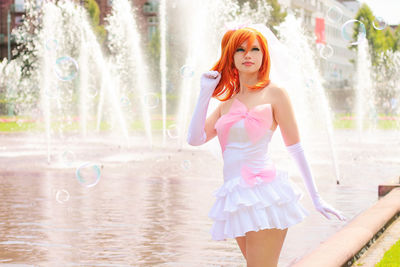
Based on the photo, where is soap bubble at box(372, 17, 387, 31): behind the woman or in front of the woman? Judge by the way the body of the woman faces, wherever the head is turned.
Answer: behind

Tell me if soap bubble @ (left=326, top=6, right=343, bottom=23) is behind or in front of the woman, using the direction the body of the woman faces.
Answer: behind

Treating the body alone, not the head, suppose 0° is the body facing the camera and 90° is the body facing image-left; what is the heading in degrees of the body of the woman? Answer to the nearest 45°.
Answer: approximately 0°
